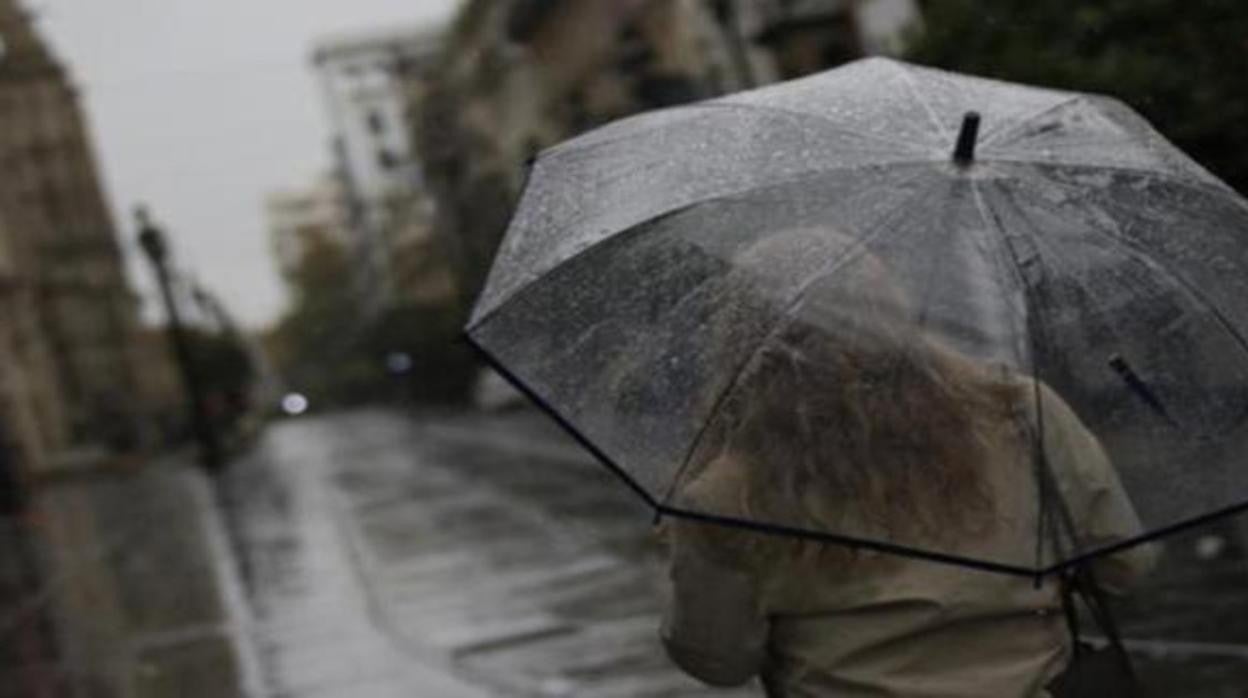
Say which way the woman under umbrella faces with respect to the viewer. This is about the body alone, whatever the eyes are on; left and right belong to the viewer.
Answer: facing away from the viewer

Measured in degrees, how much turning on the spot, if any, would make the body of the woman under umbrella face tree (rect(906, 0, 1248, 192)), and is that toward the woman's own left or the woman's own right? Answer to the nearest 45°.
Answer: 0° — they already face it
